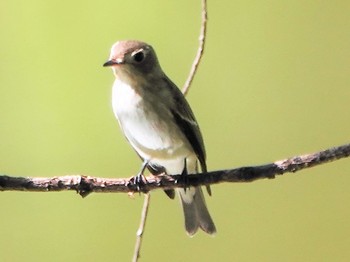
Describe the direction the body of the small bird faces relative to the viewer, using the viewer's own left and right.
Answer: facing the viewer and to the left of the viewer
